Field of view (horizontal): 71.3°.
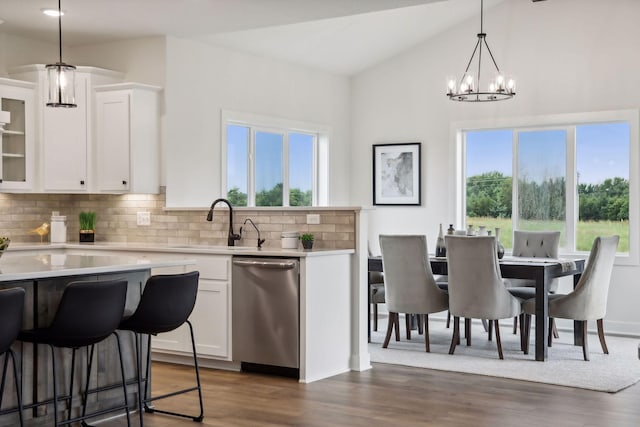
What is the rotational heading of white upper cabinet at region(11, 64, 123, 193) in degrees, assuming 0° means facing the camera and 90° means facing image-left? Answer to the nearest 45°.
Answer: approximately 0°

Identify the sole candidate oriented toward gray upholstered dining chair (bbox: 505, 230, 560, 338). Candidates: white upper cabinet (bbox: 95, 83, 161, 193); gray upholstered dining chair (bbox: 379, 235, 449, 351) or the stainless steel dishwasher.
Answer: gray upholstered dining chair (bbox: 379, 235, 449, 351)

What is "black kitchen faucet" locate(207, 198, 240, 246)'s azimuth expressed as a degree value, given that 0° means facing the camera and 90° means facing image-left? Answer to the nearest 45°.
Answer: approximately 45°

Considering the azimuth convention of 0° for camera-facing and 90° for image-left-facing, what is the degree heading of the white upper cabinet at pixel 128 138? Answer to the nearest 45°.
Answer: approximately 45°

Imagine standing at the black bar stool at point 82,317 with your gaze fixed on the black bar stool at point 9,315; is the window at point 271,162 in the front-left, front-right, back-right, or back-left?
back-right

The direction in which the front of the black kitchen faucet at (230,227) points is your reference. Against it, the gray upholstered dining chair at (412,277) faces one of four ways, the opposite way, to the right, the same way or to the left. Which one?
the opposite way
